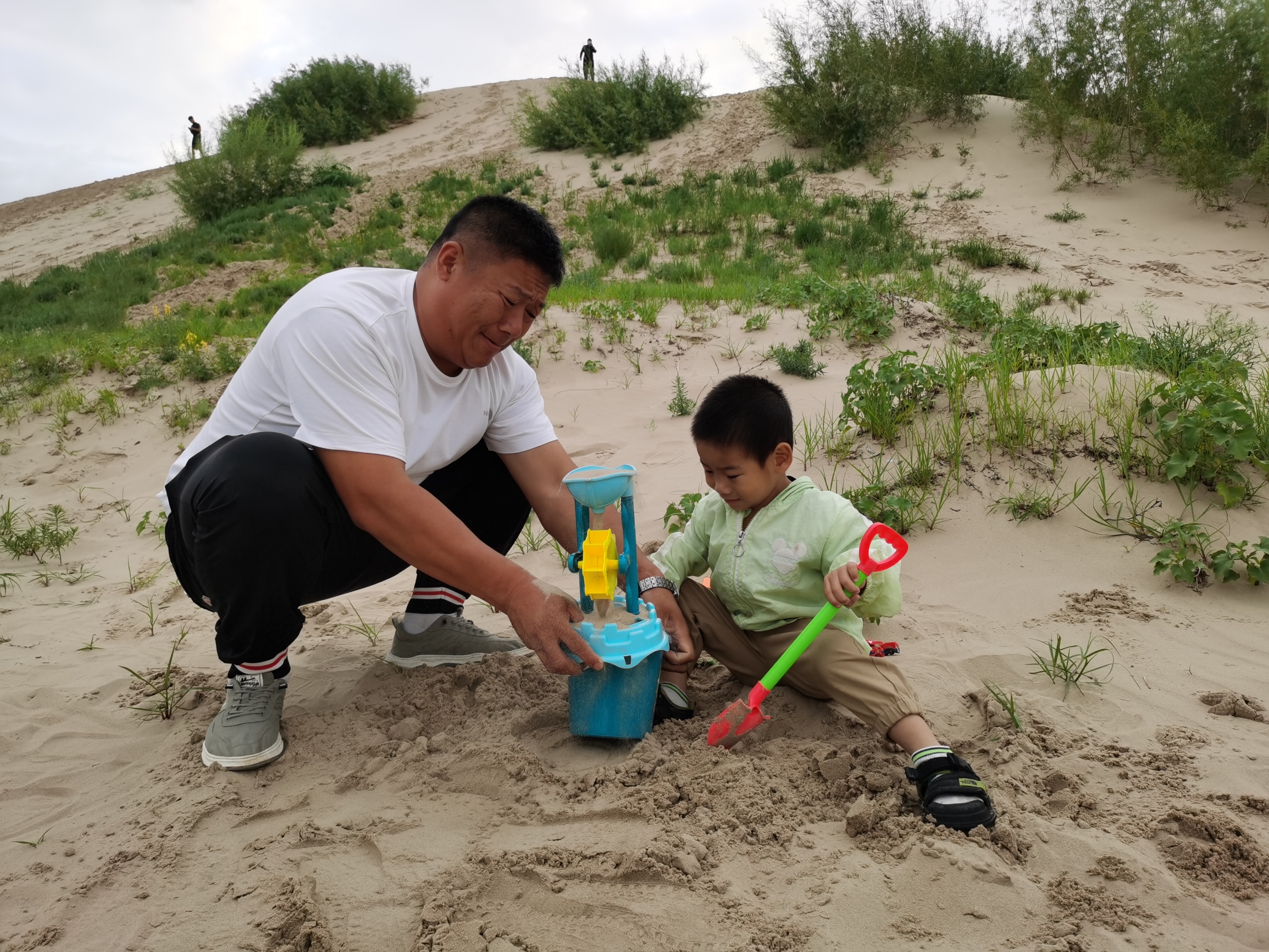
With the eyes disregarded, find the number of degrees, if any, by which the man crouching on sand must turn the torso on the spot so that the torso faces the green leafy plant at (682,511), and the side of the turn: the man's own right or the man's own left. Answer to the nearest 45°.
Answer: approximately 90° to the man's own left

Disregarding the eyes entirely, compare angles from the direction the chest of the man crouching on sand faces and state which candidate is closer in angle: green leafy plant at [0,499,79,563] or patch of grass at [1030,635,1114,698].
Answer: the patch of grass

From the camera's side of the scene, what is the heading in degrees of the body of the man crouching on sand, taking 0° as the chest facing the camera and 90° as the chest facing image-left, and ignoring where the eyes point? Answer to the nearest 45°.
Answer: approximately 315°

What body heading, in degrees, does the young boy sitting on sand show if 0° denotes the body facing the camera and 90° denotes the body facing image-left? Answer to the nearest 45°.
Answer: approximately 45°

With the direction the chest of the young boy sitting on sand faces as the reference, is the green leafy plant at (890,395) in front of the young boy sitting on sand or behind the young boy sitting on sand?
behind

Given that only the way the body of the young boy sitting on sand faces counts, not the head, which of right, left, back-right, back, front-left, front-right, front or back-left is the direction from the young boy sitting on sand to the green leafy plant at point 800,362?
back-right

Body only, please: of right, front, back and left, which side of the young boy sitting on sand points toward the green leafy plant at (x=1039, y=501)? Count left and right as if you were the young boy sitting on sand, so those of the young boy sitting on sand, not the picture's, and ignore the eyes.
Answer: back

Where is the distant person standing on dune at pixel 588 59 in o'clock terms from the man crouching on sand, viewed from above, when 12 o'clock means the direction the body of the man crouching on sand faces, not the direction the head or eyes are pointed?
The distant person standing on dune is roughly at 8 o'clock from the man crouching on sand.

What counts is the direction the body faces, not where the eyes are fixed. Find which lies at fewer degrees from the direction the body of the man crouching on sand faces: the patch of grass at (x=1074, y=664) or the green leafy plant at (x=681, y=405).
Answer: the patch of grass

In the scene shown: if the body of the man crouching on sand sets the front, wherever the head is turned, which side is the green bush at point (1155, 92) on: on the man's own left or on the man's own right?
on the man's own left

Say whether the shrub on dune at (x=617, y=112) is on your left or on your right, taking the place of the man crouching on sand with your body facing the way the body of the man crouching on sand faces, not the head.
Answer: on your left

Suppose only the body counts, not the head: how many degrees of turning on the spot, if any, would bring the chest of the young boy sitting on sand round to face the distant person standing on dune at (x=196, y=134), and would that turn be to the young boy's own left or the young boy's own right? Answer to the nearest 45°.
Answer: approximately 90° to the young boy's own right
